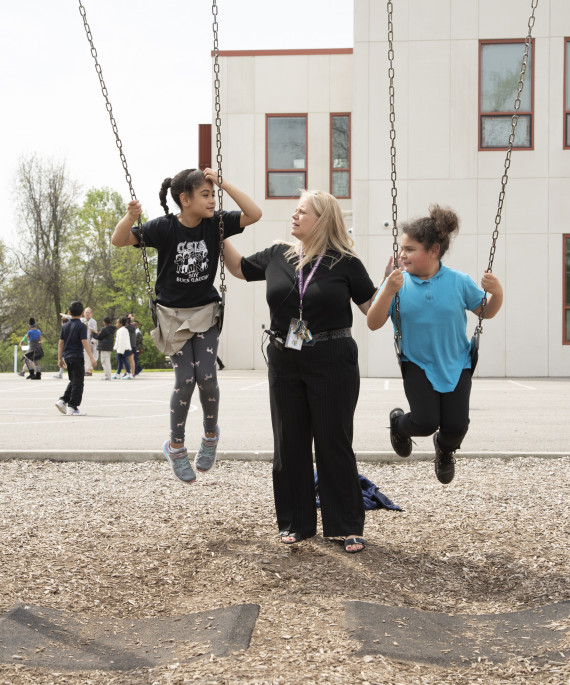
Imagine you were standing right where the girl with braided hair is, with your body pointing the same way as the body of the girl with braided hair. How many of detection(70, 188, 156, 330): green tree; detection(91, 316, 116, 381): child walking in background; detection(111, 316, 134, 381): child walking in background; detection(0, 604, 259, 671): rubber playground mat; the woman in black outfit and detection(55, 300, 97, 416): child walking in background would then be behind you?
4

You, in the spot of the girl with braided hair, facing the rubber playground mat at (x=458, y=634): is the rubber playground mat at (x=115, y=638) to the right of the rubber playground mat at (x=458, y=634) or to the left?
right

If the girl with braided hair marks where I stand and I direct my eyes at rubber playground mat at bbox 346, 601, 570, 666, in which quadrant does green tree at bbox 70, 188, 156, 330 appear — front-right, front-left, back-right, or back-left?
back-left

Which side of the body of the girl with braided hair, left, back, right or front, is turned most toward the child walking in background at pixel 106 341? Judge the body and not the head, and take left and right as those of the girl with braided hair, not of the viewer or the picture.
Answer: back

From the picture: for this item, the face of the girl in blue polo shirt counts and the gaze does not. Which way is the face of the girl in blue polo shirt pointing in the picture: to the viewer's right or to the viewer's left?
to the viewer's left

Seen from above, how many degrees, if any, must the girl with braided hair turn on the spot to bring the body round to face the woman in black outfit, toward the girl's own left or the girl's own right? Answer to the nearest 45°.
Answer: approximately 45° to the girl's own left

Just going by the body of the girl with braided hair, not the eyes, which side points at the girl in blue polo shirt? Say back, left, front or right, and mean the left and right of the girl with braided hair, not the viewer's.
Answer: left

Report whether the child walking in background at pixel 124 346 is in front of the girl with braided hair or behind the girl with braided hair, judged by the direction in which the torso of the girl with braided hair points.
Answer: behind
